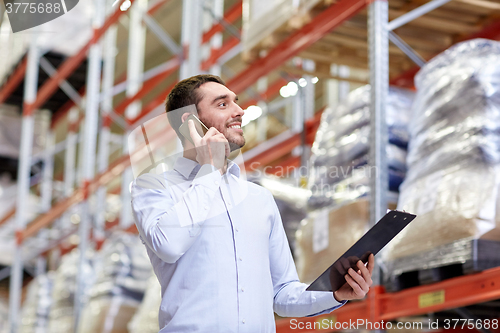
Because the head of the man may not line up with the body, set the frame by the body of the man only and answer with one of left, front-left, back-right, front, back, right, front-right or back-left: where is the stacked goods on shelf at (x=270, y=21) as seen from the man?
back-left

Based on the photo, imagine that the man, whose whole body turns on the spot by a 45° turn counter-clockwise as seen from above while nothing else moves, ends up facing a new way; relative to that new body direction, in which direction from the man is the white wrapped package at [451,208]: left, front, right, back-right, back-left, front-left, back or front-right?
front-left

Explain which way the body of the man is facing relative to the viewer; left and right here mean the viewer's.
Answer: facing the viewer and to the right of the viewer

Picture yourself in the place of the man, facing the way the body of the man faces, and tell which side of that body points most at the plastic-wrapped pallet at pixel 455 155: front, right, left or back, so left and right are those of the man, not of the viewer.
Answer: left

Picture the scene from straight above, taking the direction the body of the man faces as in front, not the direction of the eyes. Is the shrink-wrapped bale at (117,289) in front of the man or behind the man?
behind

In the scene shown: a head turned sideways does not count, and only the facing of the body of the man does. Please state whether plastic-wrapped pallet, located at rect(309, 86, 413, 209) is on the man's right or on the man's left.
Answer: on the man's left

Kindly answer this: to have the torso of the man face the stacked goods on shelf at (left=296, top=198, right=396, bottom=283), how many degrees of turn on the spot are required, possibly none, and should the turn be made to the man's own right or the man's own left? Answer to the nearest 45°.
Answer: approximately 135° to the man's own left

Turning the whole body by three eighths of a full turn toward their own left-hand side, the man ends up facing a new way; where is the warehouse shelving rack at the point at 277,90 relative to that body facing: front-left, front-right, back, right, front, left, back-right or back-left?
front

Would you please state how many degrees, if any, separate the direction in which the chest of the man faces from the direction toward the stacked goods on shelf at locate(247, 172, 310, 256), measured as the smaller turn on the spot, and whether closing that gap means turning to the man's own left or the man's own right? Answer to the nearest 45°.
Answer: approximately 135° to the man's own left
